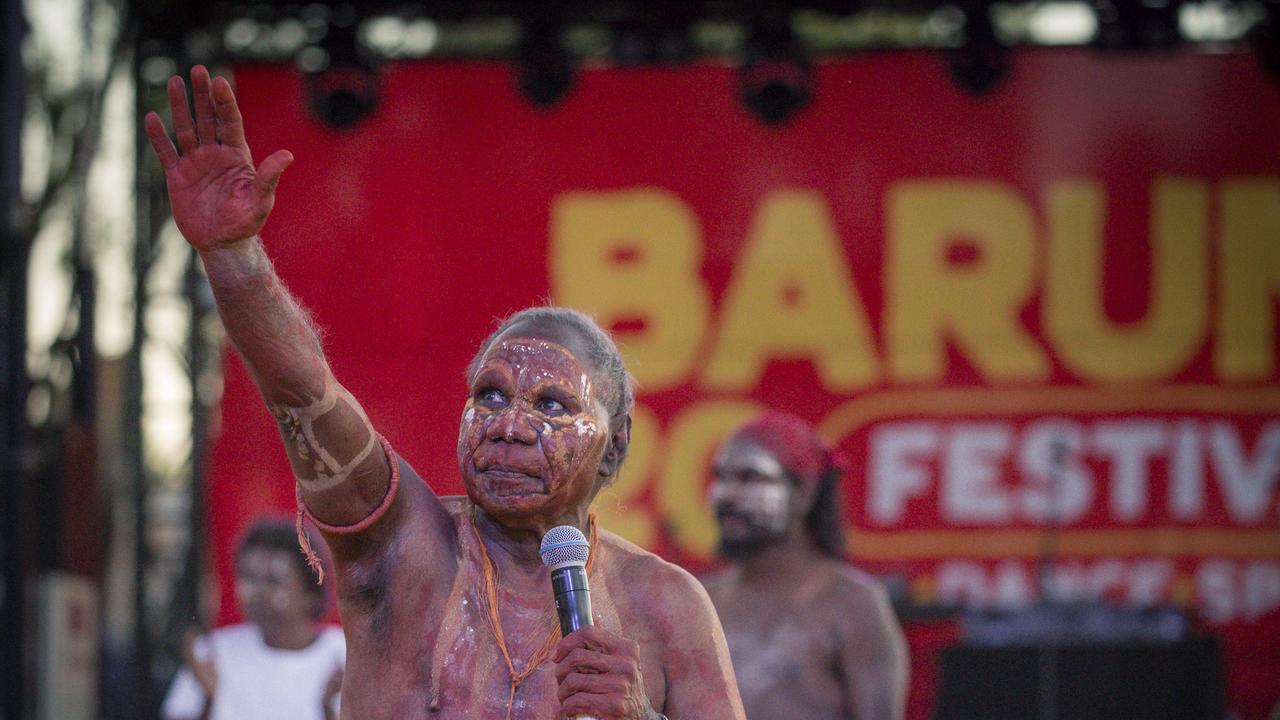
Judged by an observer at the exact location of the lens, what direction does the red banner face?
facing the viewer

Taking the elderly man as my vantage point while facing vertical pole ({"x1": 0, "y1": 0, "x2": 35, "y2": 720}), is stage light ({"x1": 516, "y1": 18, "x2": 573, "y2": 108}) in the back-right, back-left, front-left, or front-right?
front-right

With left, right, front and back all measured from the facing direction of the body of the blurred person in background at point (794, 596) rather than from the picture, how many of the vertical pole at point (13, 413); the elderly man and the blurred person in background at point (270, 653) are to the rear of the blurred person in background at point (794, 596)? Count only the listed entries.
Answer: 0

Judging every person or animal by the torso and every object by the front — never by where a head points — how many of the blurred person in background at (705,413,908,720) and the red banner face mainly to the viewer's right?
0

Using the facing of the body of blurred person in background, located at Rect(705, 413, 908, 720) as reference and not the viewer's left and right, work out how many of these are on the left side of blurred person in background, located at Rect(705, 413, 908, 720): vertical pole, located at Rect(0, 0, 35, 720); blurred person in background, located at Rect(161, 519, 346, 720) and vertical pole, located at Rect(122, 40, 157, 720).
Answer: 0

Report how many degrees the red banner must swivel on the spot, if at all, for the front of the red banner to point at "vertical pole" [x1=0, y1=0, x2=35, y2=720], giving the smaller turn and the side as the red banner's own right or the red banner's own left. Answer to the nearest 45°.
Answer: approximately 45° to the red banner's own right

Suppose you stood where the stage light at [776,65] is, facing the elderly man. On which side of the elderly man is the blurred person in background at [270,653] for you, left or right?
right

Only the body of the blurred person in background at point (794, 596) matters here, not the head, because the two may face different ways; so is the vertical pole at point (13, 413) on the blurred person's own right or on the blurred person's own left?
on the blurred person's own right

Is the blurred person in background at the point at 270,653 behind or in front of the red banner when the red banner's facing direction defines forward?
in front

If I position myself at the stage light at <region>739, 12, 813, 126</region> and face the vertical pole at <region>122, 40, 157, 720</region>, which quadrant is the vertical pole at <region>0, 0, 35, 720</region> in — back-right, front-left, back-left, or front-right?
front-left

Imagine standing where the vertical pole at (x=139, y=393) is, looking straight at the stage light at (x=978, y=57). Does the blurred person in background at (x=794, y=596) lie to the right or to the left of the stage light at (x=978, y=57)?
right

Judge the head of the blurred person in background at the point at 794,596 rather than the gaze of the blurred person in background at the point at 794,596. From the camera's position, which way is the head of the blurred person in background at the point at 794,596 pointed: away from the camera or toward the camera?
toward the camera

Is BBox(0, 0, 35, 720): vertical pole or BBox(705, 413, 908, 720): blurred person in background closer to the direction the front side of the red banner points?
the blurred person in background
